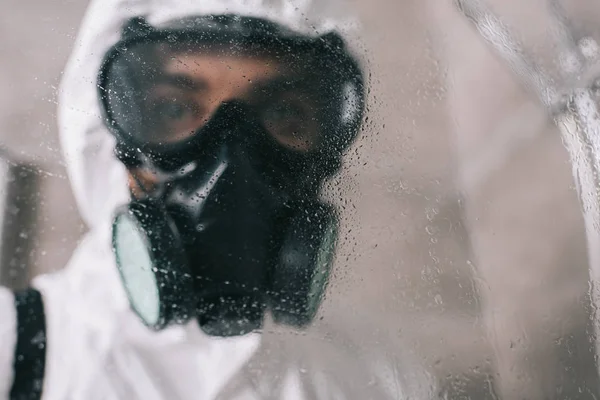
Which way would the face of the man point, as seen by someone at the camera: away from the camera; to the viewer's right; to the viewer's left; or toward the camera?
toward the camera

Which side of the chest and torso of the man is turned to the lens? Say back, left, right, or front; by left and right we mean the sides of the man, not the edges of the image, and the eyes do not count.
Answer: front
